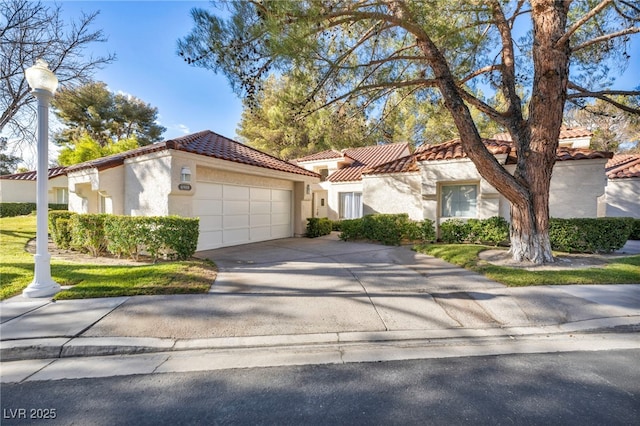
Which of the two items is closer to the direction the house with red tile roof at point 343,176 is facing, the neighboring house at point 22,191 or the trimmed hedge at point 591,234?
the trimmed hedge

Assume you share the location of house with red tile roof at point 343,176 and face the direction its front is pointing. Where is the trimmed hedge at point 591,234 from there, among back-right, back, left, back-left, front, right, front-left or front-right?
front-left

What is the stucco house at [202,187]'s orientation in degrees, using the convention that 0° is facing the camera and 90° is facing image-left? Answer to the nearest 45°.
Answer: approximately 315°

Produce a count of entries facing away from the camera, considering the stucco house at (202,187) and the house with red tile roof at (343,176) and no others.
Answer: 0

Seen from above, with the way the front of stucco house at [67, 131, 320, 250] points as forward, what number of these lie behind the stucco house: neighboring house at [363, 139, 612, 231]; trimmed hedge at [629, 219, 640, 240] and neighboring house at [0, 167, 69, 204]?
1

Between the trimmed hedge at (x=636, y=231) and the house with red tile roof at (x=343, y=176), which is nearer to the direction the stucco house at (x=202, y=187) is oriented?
the trimmed hedge

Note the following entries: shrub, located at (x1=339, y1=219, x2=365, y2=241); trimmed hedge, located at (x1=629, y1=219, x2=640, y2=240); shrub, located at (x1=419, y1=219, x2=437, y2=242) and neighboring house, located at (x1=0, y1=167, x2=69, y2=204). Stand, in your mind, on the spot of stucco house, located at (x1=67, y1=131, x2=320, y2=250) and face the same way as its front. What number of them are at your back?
1

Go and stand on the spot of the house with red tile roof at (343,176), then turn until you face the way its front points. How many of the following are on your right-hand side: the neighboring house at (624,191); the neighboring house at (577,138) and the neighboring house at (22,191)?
1

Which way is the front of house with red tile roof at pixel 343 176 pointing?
toward the camera

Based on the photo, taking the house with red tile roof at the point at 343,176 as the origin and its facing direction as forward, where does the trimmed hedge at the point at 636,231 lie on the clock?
The trimmed hedge is roughly at 10 o'clock from the house with red tile roof.

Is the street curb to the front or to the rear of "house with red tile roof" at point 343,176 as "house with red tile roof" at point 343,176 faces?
to the front

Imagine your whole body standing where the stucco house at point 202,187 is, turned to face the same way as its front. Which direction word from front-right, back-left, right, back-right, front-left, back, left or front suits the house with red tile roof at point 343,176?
left

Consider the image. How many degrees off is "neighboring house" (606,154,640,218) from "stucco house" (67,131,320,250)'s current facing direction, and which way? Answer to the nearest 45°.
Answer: approximately 45° to its left

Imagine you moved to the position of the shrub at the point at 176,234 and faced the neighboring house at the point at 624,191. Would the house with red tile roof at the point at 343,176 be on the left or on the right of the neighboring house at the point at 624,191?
left

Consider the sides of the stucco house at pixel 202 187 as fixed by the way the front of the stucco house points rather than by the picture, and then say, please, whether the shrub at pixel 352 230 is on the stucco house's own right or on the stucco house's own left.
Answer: on the stucco house's own left

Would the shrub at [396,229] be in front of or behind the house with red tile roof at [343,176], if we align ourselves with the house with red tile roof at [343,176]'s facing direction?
in front
